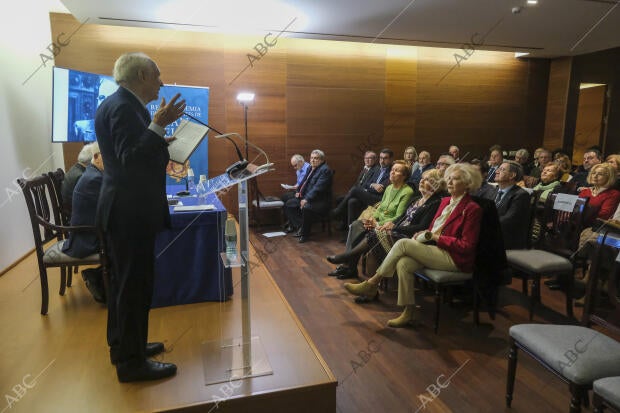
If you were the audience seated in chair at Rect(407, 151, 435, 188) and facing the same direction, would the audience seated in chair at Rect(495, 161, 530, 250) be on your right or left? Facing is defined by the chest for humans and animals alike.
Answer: on your left

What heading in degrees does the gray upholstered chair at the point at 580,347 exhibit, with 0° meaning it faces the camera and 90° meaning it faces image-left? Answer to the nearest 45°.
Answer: approximately 45°

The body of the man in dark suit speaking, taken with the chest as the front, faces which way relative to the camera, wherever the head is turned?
to the viewer's right

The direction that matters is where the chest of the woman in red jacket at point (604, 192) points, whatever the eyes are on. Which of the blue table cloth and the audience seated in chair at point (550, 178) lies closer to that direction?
the blue table cloth

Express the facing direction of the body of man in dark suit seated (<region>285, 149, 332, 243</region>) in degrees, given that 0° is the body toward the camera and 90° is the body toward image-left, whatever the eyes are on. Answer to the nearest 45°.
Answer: approximately 45°

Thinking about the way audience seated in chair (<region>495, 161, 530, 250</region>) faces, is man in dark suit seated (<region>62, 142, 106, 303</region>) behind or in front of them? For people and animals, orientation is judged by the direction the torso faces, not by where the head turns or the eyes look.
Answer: in front

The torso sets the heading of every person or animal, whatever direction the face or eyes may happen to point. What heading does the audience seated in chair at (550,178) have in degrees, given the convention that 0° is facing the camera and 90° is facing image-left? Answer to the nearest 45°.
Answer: approximately 45°

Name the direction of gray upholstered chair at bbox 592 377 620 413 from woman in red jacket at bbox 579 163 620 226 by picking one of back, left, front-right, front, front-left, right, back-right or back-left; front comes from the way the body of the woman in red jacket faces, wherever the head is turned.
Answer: front-left

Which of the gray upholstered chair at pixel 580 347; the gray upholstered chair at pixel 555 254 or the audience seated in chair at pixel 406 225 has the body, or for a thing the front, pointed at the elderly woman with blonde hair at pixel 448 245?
the gray upholstered chair at pixel 555 254

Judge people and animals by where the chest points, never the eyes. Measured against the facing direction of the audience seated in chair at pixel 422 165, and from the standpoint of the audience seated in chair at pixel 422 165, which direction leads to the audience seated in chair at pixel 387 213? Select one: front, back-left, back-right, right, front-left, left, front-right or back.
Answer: front-left

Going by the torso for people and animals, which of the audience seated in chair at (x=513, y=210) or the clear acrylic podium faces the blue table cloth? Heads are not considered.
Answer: the audience seated in chair

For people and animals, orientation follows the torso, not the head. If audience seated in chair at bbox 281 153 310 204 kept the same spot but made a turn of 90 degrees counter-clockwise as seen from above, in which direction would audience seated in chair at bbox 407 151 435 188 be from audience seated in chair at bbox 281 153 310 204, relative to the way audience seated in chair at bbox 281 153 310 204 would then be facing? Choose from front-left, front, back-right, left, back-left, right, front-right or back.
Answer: front-left
